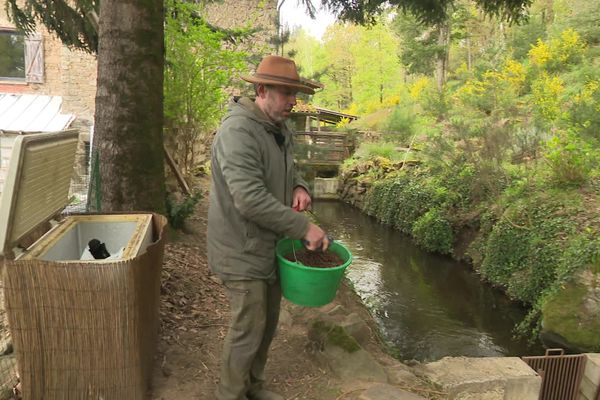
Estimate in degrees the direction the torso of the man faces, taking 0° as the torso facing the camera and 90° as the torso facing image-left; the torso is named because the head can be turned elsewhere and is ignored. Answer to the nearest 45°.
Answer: approximately 270°

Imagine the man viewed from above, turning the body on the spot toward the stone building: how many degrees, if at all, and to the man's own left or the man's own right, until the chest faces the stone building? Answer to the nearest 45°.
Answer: approximately 135° to the man's own left

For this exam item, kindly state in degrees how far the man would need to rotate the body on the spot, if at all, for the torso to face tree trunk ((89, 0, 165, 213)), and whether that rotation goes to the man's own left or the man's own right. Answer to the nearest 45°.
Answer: approximately 135° to the man's own left

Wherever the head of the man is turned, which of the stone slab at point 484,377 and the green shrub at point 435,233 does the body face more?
the stone slab

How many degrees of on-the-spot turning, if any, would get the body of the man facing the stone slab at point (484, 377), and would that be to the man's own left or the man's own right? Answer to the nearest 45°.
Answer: approximately 45° to the man's own left

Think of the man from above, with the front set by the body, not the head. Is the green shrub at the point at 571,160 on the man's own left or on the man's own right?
on the man's own left

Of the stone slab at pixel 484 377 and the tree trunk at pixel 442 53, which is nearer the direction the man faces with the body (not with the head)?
the stone slab
